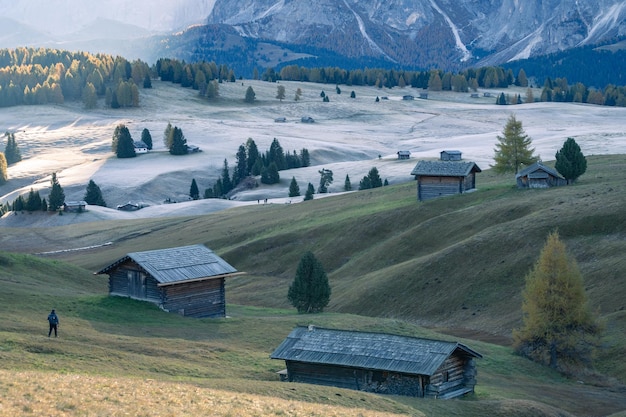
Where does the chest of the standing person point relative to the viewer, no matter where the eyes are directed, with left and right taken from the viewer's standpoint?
facing away from the viewer

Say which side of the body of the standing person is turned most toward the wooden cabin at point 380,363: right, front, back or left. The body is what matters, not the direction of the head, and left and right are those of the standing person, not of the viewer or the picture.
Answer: right
